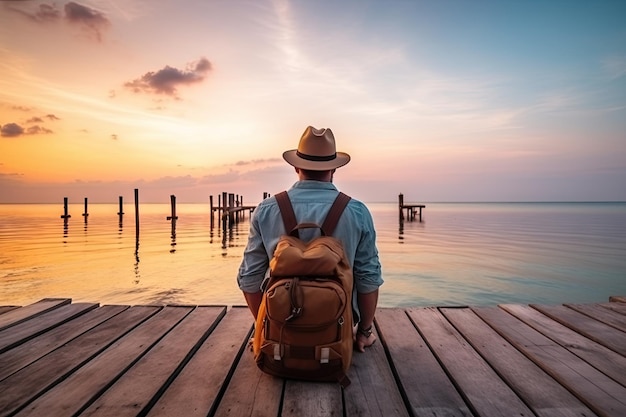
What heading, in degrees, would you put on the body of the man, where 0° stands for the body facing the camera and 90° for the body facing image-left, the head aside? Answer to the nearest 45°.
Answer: approximately 180°

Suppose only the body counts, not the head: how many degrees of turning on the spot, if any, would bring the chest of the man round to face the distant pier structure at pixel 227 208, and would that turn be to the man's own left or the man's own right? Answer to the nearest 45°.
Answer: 0° — they already face it

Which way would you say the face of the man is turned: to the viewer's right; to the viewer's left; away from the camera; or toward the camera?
away from the camera
